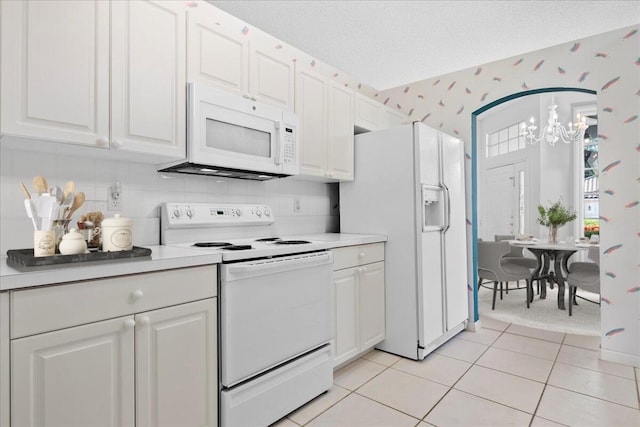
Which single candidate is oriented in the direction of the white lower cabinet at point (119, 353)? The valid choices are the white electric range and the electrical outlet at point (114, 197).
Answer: the electrical outlet

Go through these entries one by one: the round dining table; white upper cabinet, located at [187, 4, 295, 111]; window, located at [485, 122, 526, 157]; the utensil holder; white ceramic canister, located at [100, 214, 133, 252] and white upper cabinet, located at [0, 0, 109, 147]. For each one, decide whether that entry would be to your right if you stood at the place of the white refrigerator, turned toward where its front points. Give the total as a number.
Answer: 4

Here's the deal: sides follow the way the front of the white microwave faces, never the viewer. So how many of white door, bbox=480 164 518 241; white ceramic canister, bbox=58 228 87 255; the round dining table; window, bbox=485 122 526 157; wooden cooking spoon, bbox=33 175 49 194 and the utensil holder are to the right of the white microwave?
3

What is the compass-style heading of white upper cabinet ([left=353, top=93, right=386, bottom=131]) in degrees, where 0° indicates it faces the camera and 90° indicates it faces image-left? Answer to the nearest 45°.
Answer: approximately 315°

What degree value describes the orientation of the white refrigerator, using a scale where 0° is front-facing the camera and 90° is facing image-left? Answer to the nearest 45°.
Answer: approximately 315°

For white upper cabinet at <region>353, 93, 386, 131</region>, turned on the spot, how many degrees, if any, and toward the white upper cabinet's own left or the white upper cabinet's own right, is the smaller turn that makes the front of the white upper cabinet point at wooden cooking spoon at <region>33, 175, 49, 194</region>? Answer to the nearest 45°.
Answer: approximately 90° to the white upper cabinet's own right

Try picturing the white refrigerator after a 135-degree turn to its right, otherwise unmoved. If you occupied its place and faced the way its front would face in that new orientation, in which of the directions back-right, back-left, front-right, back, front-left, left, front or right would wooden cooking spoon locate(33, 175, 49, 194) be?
front-left

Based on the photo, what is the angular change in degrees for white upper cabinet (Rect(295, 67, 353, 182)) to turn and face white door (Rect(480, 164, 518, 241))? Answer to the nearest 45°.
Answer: approximately 90° to its left

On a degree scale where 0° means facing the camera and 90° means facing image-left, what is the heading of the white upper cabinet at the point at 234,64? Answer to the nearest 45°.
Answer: approximately 315°

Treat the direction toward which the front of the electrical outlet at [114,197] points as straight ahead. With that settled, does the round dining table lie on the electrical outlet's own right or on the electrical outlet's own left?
on the electrical outlet's own left

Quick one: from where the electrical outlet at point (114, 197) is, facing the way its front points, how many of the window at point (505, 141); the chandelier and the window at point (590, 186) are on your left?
3

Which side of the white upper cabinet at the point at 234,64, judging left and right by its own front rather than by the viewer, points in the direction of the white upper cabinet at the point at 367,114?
left
